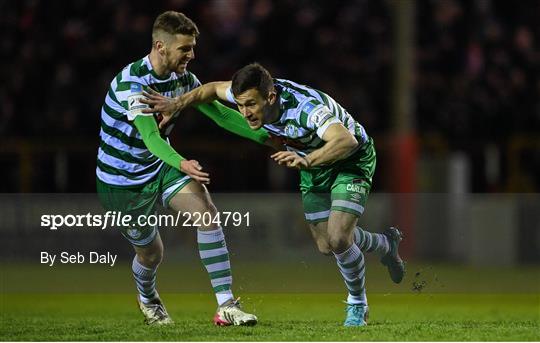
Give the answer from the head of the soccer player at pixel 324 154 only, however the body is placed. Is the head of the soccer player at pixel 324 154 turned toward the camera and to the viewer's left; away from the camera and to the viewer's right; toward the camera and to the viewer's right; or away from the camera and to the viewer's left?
toward the camera and to the viewer's left

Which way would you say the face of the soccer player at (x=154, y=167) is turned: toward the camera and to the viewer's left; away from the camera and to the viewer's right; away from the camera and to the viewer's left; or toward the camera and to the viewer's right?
toward the camera and to the viewer's right

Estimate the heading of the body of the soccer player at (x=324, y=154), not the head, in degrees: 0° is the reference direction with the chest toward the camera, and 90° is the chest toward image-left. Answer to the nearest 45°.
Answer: approximately 45°

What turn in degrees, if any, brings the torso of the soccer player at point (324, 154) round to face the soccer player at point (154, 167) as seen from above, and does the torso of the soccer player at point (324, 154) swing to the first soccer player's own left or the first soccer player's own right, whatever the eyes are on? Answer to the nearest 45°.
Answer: approximately 45° to the first soccer player's own right
